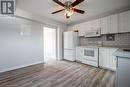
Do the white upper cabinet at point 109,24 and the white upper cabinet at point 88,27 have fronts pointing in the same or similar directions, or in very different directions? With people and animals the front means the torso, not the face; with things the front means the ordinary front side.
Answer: same or similar directions

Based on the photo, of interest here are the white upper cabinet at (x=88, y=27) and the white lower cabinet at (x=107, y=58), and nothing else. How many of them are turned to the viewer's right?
0

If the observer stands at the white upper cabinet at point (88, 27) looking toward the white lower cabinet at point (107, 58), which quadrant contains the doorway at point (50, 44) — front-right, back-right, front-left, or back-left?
back-right

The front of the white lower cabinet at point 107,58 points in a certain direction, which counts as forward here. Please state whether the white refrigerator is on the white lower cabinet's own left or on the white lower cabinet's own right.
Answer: on the white lower cabinet's own right

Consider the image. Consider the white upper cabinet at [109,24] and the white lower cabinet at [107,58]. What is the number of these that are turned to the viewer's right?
0

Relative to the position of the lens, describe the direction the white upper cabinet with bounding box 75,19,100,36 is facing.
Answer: facing the viewer and to the left of the viewer

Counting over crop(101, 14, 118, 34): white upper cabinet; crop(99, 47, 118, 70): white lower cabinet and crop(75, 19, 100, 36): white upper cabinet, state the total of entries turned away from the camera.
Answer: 0

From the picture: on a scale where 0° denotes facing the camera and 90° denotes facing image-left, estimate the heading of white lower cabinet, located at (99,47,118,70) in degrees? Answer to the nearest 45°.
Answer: approximately 45°

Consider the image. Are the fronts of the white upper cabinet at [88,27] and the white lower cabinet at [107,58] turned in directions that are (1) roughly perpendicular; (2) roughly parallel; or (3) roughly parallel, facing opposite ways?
roughly parallel

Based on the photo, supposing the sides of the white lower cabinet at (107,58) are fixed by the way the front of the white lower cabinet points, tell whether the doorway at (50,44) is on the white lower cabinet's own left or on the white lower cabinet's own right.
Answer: on the white lower cabinet's own right

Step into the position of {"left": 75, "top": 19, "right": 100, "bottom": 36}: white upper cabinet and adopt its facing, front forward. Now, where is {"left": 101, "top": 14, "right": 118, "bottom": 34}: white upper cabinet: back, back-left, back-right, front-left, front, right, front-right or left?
left

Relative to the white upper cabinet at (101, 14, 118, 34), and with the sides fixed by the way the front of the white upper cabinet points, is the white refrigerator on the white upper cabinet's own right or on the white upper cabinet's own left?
on the white upper cabinet's own right
